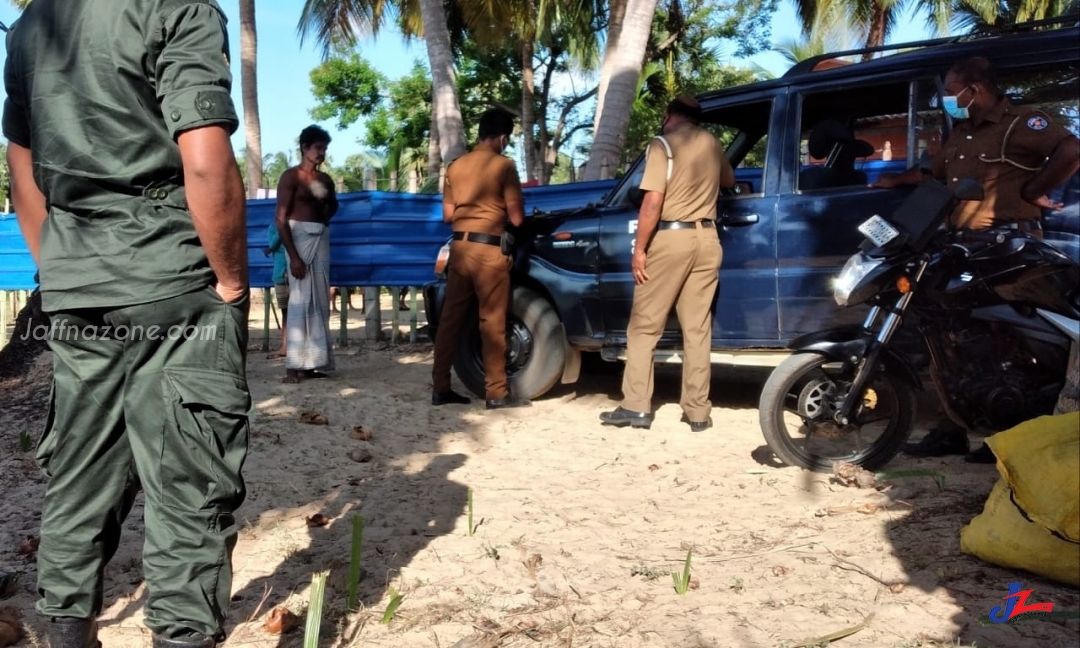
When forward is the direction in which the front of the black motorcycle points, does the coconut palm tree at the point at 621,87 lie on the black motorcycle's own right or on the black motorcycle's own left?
on the black motorcycle's own right

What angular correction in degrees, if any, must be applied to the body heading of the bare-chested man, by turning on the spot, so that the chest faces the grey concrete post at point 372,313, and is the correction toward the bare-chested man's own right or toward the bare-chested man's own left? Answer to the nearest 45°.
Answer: approximately 135° to the bare-chested man's own left

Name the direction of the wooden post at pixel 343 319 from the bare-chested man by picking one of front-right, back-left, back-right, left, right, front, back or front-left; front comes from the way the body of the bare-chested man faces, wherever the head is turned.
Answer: back-left

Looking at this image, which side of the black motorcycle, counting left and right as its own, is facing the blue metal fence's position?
right

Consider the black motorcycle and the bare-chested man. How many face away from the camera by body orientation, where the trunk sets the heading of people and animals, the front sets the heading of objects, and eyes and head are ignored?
0

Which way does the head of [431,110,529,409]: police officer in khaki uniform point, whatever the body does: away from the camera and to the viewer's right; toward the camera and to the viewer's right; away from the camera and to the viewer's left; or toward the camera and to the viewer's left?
away from the camera and to the viewer's right

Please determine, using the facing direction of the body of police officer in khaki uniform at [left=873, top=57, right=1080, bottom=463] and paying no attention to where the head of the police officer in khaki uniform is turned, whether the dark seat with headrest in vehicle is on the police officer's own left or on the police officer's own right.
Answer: on the police officer's own right

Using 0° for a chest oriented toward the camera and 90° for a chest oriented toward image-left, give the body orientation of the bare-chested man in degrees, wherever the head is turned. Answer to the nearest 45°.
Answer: approximately 315°

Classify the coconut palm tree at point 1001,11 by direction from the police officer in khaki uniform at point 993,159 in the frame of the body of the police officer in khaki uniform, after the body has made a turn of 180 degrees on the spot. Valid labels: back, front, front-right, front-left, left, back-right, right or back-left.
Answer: front-left

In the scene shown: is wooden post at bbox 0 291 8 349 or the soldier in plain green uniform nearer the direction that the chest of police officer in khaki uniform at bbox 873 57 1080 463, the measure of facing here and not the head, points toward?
the soldier in plain green uniform
